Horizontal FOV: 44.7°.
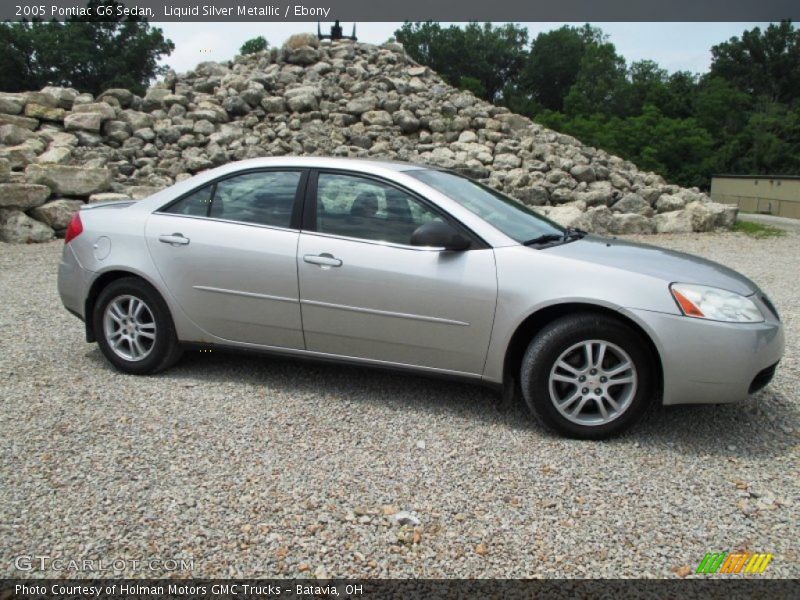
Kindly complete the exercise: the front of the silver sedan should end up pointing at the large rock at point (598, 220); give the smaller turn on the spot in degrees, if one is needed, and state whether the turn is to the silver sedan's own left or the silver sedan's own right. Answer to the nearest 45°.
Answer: approximately 90° to the silver sedan's own left

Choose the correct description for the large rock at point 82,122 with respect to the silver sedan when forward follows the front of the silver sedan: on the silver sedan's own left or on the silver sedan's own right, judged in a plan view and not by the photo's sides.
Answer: on the silver sedan's own left

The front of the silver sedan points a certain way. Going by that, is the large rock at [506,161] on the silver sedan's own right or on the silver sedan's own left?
on the silver sedan's own left

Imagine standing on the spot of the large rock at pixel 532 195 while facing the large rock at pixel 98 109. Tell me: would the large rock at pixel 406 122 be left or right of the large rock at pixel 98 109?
right

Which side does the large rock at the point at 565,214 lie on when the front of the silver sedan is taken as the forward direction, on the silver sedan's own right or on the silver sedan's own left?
on the silver sedan's own left

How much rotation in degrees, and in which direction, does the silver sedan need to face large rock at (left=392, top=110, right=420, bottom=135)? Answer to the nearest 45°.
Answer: approximately 90° to its left

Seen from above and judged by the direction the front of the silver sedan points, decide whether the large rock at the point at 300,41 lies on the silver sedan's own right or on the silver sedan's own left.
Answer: on the silver sedan's own left

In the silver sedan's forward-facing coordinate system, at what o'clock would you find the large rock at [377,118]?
The large rock is roughly at 9 o'clock from the silver sedan.

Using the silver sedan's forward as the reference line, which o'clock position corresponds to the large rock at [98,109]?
The large rock is roughly at 8 o'clock from the silver sedan.

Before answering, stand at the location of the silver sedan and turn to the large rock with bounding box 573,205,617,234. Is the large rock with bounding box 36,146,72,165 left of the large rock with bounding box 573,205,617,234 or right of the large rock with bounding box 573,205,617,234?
left

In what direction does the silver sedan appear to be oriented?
to the viewer's right

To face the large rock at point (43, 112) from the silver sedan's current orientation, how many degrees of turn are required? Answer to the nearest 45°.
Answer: approximately 135° to its left

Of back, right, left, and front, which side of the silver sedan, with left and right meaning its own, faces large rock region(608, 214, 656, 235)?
left

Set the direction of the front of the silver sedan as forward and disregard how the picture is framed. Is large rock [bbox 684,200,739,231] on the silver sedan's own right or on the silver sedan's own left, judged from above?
on the silver sedan's own left

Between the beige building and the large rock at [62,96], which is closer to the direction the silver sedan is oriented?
the beige building
